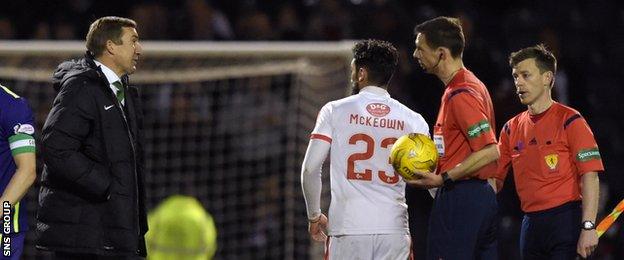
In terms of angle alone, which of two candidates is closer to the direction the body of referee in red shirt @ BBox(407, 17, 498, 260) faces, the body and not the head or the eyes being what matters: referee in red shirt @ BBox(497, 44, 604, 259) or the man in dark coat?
the man in dark coat

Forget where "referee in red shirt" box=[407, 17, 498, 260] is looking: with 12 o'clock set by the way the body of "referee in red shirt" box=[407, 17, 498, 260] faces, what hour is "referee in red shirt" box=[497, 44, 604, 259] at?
"referee in red shirt" box=[497, 44, 604, 259] is roughly at 5 o'clock from "referee in red shirt" box=[407, 17, 498, 260].

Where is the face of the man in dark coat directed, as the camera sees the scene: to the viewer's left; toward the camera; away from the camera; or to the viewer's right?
to the viewer's right

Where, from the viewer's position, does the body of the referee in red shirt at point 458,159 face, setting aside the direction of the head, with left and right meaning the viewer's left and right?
facing to the left of the viewer

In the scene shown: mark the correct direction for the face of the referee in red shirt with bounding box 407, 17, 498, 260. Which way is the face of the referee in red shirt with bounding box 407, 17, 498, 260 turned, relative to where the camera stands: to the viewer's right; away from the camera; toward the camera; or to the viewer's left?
to the viewer's left

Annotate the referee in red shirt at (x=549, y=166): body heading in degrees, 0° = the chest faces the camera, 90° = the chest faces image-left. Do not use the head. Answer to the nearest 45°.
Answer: approximately 45°
